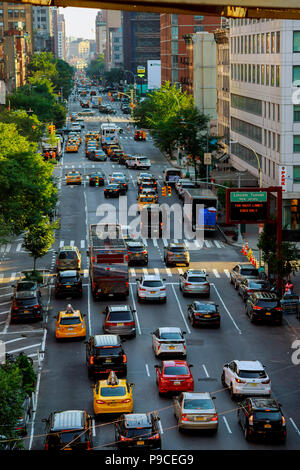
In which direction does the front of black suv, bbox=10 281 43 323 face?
away from the camera

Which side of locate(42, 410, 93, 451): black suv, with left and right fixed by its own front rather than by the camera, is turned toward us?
back

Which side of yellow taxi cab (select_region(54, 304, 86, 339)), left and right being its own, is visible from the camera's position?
back

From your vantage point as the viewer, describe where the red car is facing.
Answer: facing away from the viewer

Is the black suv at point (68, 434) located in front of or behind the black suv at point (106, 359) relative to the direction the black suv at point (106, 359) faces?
behind

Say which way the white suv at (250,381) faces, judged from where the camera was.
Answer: facing away from the viewer and to the left of the viewer

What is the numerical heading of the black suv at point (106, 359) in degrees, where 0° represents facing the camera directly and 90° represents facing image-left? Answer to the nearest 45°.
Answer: approximately 180°

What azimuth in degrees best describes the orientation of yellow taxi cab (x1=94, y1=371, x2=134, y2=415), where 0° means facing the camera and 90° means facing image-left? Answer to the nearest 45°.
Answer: approximately 180°

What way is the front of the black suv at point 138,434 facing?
away from the camera

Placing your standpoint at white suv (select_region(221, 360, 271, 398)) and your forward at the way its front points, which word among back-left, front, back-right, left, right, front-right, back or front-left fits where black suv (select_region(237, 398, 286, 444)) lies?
back-left

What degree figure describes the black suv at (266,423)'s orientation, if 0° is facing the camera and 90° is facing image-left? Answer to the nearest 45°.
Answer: approximately 135°
